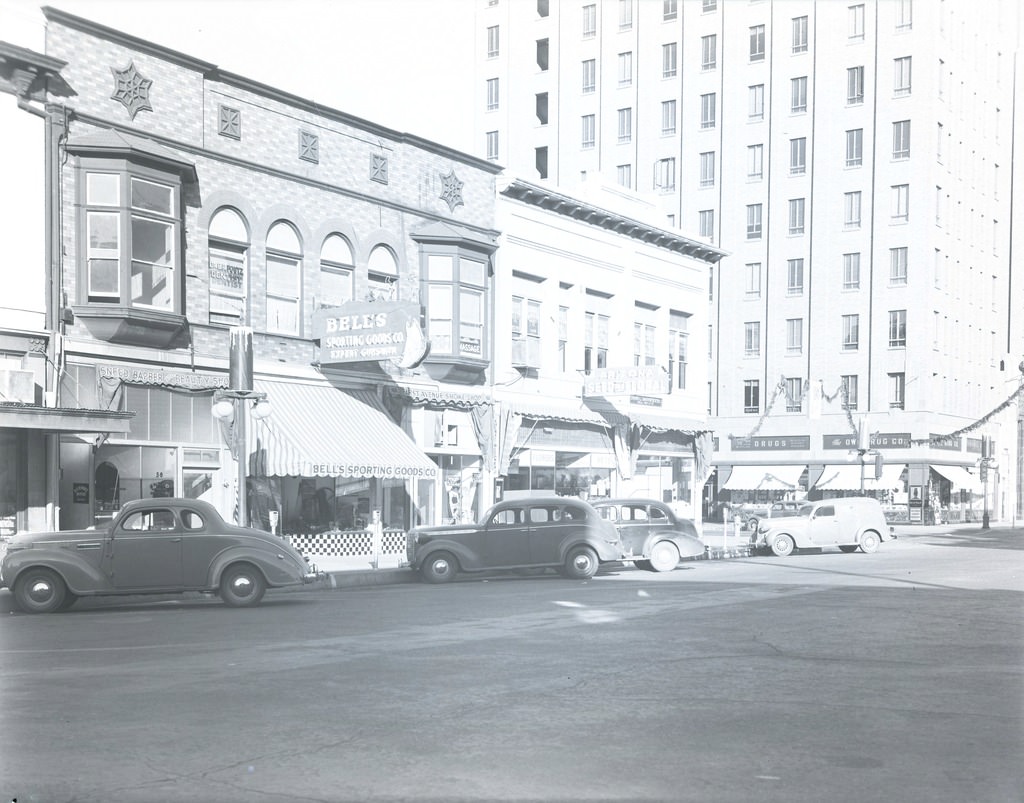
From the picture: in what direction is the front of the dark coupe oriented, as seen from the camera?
facing to the left of the viewer

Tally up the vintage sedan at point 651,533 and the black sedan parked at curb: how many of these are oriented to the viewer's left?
2

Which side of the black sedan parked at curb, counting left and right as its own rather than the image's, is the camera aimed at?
left

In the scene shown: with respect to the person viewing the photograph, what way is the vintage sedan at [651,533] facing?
facing to the left of the viewer

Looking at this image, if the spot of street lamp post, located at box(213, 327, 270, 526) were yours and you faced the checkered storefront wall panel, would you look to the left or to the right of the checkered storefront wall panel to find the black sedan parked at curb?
right

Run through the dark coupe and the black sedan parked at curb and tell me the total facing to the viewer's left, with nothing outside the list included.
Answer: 2

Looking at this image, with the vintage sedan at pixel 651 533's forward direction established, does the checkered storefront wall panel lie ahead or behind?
ahead

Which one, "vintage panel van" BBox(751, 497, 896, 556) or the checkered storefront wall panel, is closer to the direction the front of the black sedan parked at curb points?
the checkered storefront wall panel

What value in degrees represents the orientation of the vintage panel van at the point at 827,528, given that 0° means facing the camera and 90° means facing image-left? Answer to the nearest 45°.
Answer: approximately 45°
